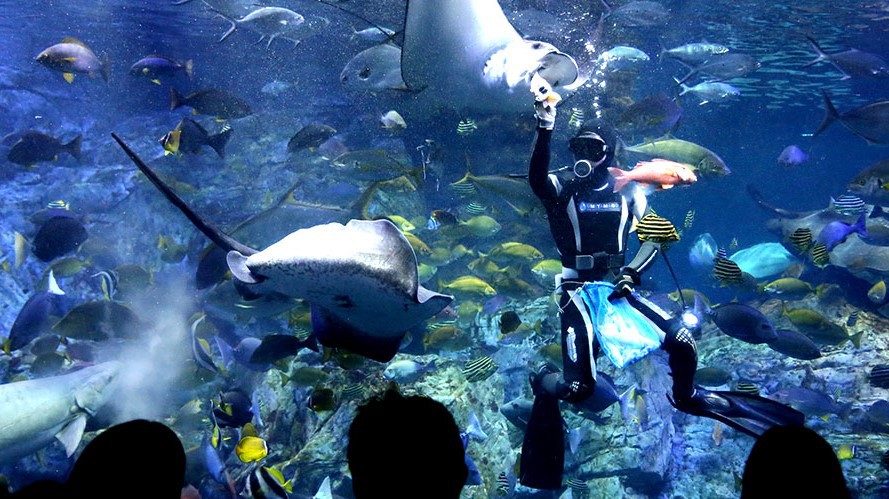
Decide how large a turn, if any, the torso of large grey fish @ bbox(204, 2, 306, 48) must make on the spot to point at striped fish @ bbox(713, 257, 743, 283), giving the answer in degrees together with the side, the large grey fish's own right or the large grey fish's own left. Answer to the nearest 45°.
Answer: approximately 45° to the large grey fish's own right

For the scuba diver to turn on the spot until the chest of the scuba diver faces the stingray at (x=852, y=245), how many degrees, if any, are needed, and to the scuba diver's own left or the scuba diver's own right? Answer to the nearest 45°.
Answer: approximately 135° to the scuba diver's own left

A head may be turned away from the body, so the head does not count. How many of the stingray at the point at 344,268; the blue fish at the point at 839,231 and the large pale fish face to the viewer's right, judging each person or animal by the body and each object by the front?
2

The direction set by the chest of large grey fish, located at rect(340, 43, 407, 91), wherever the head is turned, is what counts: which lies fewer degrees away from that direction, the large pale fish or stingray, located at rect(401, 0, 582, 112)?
the large pale fish

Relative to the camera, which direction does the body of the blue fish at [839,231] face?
to the viewer's left

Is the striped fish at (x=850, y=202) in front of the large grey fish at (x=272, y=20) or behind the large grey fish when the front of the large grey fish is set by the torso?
in front

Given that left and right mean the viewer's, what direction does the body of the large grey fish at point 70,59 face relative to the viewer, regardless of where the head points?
facing to the left of the viewer

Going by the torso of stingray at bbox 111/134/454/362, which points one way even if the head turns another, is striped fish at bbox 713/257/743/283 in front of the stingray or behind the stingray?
in front

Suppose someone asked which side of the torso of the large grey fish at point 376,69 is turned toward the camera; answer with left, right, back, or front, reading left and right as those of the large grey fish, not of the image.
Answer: left
